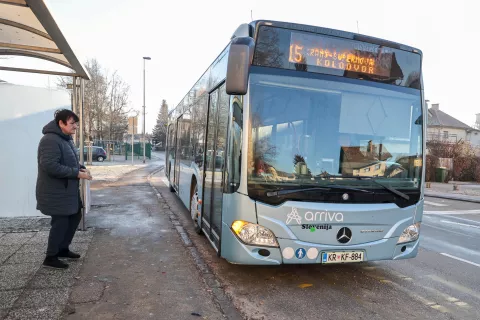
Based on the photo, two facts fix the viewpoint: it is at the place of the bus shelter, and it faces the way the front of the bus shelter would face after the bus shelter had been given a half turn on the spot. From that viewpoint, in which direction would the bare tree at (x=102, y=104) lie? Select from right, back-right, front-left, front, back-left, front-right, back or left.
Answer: right

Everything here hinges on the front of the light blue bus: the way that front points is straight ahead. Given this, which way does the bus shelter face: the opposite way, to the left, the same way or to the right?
to the left

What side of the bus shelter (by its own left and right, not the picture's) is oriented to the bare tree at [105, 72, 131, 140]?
left

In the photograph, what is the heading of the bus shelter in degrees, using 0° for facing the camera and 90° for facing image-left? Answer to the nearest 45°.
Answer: approximately 270°

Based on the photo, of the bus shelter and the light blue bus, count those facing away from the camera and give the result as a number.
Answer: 0

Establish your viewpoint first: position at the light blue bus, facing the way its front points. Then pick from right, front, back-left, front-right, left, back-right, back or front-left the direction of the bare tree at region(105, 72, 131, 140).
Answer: back

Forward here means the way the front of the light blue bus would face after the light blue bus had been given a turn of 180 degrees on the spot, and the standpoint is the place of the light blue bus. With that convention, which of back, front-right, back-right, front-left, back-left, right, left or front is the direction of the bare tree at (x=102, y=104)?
front

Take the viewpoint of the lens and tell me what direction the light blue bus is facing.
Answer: facing the viewer and to the right of the viewer
